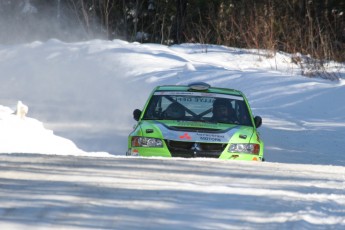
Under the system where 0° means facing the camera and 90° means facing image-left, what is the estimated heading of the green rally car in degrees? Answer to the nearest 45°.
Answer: approximately 0°
